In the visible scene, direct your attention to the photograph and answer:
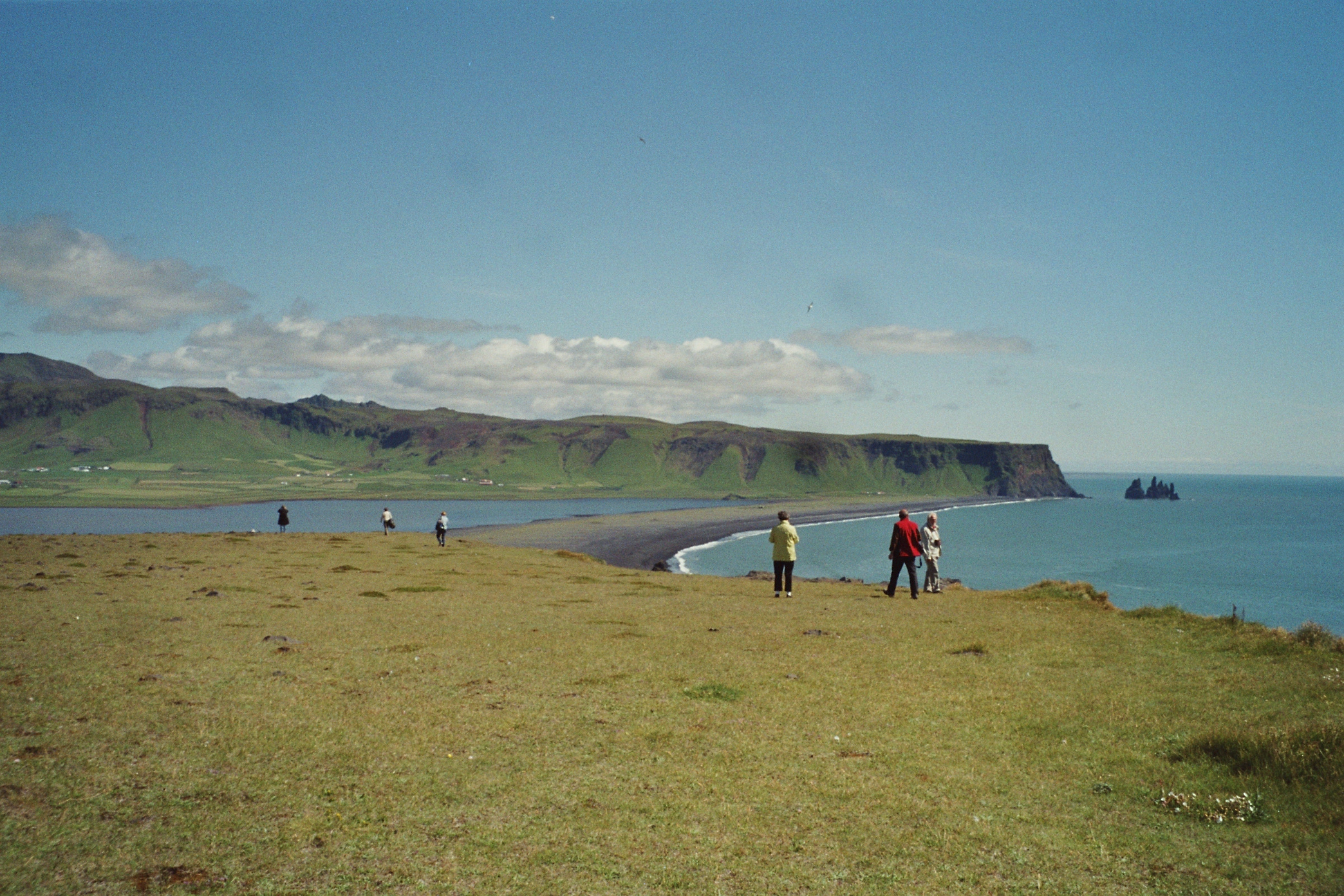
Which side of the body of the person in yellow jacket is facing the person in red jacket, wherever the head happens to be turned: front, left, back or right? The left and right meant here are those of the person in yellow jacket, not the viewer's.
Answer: right

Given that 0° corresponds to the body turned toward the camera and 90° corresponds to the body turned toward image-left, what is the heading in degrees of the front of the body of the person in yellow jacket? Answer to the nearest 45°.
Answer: approximately 180°

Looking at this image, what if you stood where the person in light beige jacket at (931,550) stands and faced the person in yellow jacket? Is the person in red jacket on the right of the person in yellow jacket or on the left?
left

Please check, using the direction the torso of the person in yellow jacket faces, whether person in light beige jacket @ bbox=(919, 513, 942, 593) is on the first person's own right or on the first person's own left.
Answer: on the first person's own right
